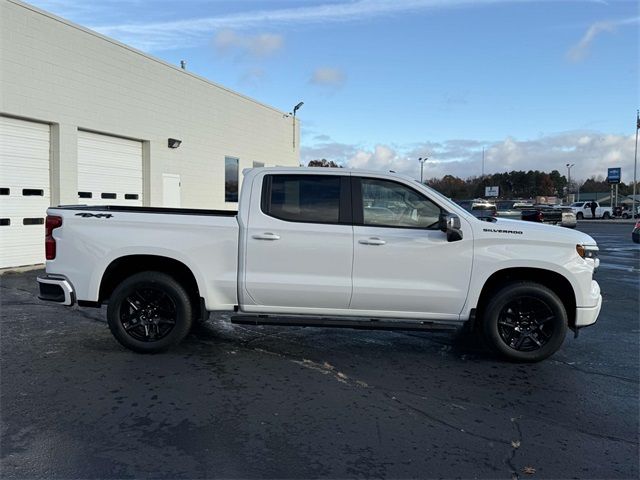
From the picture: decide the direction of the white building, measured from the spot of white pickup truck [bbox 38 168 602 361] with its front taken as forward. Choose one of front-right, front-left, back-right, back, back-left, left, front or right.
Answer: back-left

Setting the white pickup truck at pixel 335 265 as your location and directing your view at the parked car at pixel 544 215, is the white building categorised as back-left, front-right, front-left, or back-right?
front-left

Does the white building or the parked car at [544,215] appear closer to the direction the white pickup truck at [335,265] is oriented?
the parked car

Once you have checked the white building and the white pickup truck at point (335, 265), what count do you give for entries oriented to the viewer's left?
0

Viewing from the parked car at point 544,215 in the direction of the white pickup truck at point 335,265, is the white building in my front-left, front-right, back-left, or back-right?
front-right

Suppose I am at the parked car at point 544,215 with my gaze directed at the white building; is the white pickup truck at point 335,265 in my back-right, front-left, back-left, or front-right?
front-left

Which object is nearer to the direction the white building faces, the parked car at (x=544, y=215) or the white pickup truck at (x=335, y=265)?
the white pickup truck

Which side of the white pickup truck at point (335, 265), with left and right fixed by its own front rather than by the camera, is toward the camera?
right

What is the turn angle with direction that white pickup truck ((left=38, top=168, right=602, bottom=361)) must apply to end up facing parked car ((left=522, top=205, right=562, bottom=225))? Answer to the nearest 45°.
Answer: approximately 45° to its left

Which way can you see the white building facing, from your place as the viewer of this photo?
facing the viewer and to the right of the viewer

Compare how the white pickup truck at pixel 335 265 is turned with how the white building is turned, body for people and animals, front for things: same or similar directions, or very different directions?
same or similar directions
